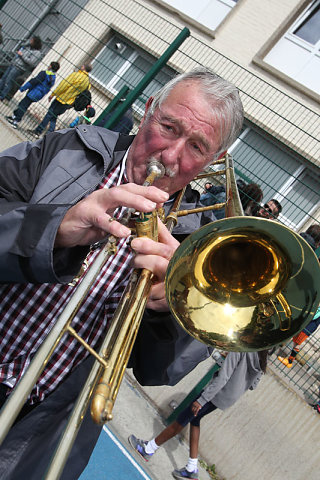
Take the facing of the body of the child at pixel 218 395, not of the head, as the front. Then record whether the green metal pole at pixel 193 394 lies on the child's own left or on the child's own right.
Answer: on the child's own right

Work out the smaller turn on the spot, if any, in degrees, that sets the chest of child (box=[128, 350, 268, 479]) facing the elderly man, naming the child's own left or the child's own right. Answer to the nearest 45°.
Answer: approximately 90° to the child's own left

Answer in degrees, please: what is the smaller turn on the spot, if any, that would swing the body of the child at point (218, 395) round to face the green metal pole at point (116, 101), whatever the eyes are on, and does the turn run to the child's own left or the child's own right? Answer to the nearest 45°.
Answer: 0° — they already face it

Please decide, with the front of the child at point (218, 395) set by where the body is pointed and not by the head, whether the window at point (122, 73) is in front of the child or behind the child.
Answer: in front

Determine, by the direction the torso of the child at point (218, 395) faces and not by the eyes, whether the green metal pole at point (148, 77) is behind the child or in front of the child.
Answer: in front

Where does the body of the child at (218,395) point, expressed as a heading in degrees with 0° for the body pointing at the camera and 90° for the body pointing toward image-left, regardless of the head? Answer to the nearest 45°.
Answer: approximately 90°

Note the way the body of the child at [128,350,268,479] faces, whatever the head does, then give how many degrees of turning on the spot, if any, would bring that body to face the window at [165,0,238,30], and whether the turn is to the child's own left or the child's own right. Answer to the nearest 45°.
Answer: approximately 45° to the child's own right

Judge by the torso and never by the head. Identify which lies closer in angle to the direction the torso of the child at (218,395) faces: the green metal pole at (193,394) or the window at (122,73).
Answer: the window
